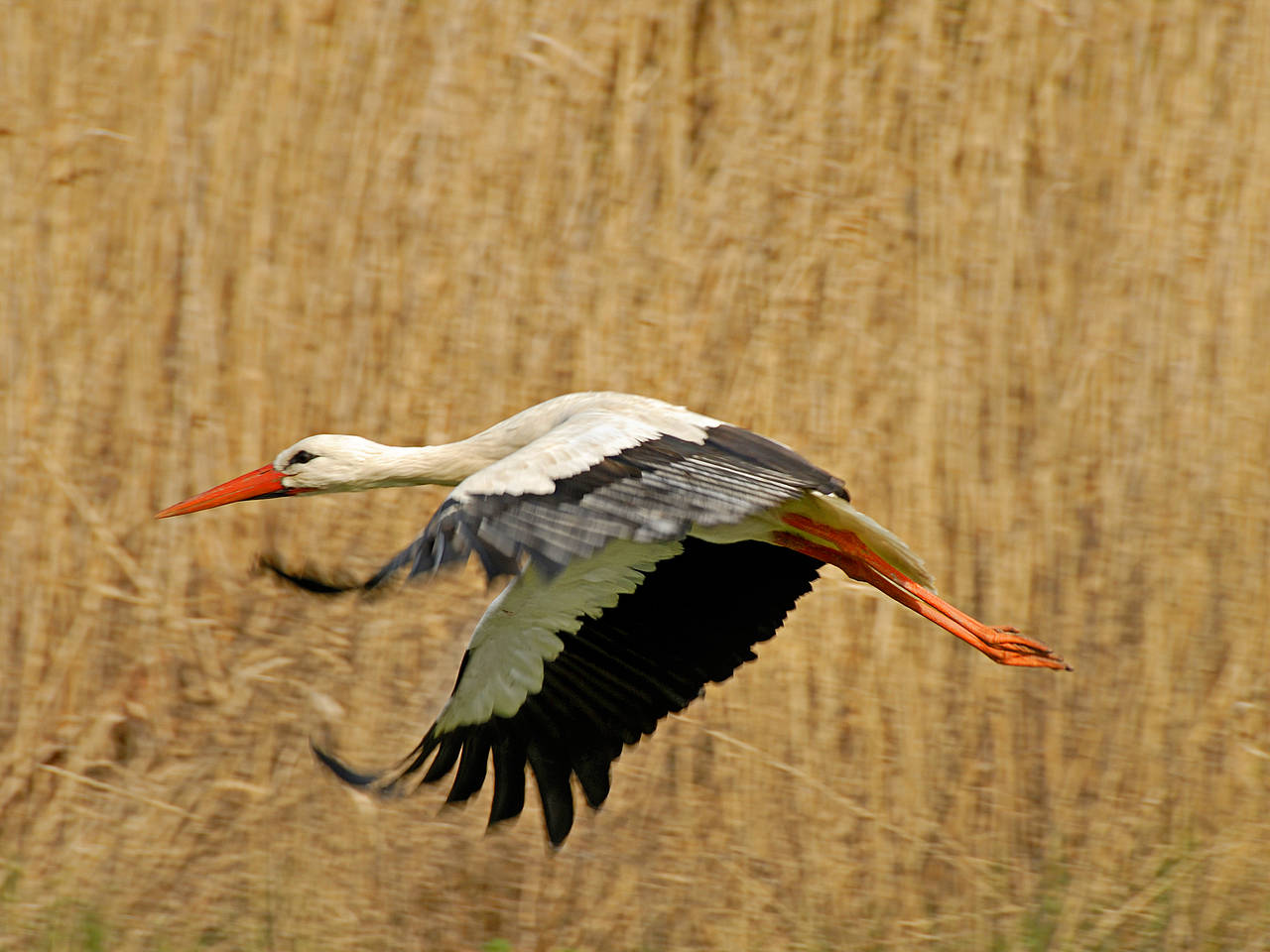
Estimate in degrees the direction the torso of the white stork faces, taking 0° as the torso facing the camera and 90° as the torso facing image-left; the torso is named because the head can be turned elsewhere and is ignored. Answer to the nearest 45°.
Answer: approximately 90°
